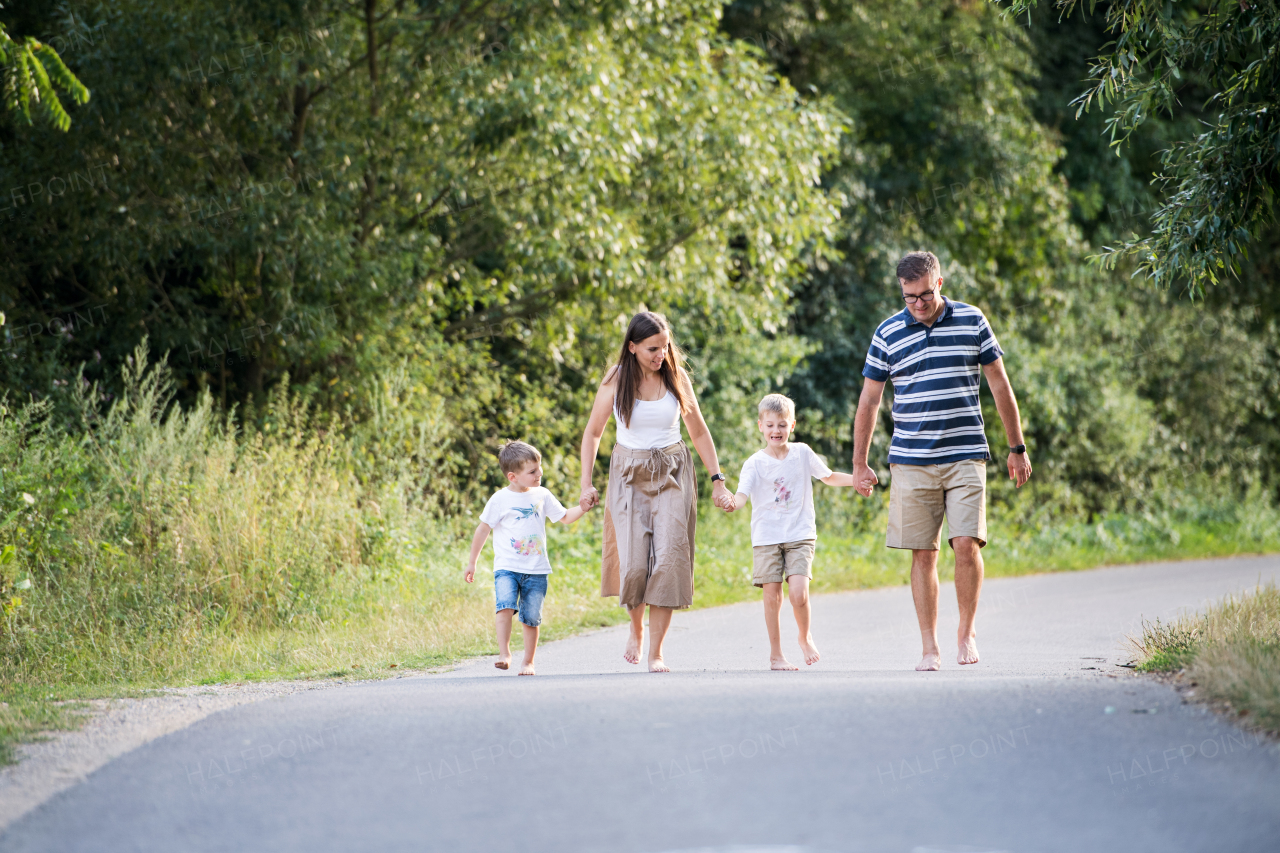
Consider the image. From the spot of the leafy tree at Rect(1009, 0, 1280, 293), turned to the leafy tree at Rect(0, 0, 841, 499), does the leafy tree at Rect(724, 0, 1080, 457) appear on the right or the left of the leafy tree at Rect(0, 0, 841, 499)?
right

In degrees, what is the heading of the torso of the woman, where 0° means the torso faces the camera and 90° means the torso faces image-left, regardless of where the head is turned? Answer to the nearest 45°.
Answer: approximately 0°

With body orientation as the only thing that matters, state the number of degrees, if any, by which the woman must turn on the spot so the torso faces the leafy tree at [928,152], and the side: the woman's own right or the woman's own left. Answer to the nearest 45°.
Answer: approximately 180°

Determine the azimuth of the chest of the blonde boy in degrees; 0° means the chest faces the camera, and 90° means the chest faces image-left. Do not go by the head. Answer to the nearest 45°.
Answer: approximately 0°

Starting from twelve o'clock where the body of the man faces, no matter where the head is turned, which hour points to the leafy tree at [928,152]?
The leafy tree is roughly at 6 o'clock from the man.

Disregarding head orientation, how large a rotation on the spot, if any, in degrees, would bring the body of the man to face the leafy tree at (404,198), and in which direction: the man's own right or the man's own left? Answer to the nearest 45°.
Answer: approximately 135° to the man's own right
